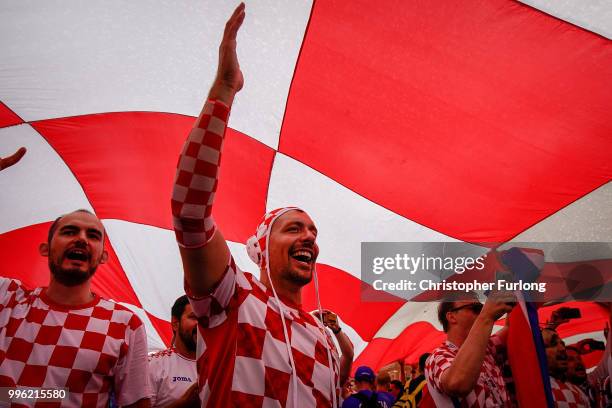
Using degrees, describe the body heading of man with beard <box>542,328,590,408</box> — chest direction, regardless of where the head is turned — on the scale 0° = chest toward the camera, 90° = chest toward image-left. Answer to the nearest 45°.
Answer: approximately 315°

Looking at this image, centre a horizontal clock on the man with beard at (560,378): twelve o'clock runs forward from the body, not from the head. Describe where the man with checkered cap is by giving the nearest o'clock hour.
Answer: The man with checkered cap is roughly at 2 o'clock from the man with beard.

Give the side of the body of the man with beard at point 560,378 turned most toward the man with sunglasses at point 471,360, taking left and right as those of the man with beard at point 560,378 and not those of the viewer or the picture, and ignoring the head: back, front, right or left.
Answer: right

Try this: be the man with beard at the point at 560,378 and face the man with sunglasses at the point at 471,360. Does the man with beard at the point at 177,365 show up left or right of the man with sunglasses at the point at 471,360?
right

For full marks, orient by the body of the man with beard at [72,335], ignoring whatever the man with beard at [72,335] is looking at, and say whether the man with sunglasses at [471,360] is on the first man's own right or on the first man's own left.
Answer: on the first man's own left

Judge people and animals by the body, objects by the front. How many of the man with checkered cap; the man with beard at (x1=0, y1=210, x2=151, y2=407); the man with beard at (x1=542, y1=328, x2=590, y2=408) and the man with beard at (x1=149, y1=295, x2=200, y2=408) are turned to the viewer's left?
0

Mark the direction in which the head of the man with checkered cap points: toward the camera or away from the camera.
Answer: toward the camera

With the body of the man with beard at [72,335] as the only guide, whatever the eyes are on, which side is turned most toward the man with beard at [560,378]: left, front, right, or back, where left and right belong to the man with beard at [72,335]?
left

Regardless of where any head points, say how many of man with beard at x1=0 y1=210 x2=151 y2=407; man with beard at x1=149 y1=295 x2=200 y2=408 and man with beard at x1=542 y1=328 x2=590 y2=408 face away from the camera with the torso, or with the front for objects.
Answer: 0

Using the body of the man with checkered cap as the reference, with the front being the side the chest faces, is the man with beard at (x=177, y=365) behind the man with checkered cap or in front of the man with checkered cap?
behind

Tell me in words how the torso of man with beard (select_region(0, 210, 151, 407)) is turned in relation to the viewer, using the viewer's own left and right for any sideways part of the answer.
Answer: facing the viewer

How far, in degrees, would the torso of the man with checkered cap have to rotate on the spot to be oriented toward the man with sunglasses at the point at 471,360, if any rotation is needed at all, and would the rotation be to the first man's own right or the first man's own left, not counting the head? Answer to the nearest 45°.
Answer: approximately 90° to the first man's own left

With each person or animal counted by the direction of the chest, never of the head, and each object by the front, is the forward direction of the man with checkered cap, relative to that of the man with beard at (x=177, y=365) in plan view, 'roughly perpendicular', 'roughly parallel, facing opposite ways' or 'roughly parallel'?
roughly parallel

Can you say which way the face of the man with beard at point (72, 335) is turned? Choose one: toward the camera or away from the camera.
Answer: toward the camera
